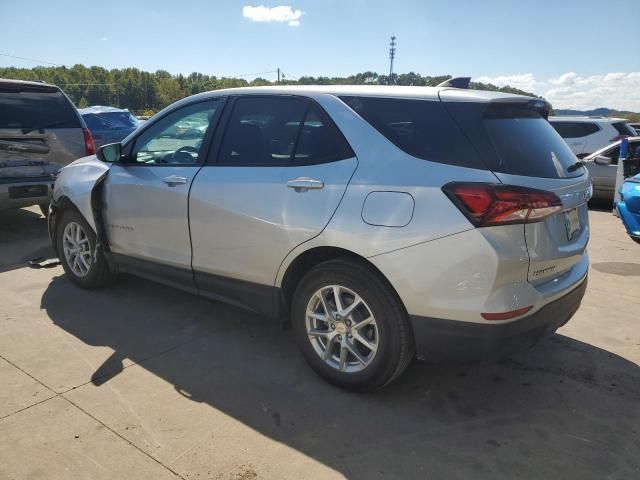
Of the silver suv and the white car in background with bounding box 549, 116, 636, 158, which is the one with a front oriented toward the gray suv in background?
the silver suv

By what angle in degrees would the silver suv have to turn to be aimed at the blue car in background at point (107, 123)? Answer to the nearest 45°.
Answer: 0° — it already faces it

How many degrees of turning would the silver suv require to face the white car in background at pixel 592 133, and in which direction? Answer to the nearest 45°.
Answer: approximately 90° to its right

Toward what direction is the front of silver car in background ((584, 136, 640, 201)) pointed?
to the viewer's left

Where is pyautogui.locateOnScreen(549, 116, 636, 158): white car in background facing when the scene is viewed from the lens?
facing away from the viewer and to the left of the viewer

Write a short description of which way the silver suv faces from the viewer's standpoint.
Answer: facing away from the viewer and to the left of the viewer

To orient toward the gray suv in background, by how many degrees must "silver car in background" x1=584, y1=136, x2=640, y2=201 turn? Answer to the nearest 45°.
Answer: approximately 45° to its left

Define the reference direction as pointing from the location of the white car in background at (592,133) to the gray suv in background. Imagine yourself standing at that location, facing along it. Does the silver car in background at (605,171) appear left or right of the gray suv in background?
left
